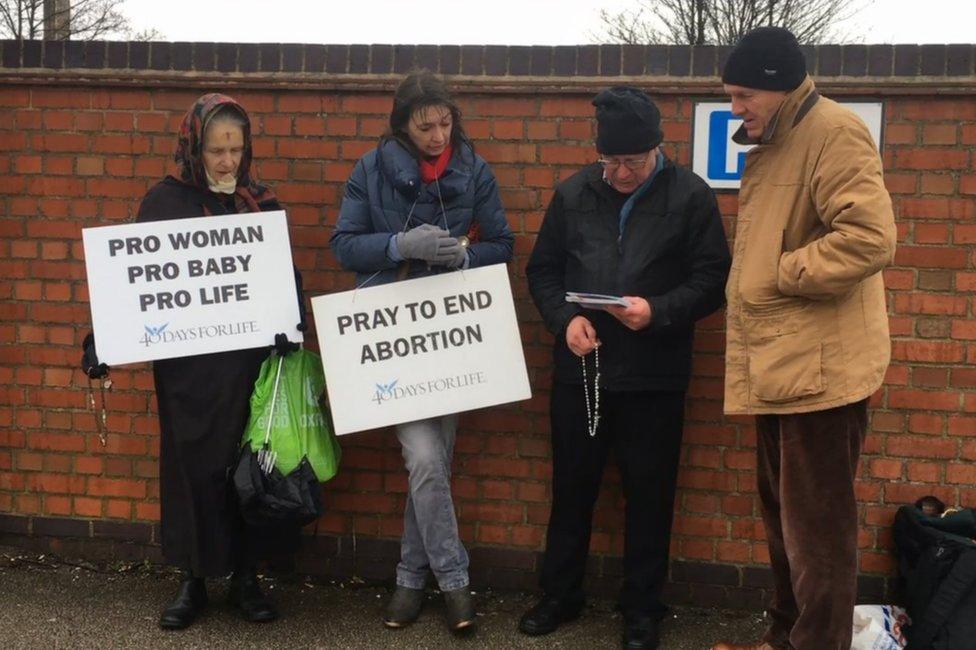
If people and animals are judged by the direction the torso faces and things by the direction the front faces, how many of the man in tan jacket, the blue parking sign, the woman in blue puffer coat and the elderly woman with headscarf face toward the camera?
3

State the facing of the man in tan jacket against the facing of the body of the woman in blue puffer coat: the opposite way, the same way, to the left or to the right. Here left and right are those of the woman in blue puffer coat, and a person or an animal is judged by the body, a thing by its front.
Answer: to the right

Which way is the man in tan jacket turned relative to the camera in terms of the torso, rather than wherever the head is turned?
to the viewer's left

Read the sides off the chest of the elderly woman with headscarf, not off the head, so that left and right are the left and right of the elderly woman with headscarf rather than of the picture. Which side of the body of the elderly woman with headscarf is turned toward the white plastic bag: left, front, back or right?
left

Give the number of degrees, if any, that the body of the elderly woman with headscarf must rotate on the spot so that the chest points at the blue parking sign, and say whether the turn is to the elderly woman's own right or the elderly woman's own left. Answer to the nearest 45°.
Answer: approximately 90° to the elderly woman's own left

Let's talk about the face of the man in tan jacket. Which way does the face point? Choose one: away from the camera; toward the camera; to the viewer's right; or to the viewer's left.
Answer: to the viewer's left

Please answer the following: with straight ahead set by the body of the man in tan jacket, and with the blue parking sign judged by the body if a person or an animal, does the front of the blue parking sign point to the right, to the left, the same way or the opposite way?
to the left

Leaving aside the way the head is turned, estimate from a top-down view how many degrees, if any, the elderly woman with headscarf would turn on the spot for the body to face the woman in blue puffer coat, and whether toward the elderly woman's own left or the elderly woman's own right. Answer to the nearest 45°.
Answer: approximately 90° to the elderly woman's own left

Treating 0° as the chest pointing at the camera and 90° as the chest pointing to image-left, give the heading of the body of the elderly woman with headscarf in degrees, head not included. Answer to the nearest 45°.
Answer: approximately 0°

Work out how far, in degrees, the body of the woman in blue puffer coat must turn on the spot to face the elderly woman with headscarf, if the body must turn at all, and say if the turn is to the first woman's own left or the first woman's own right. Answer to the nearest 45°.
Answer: approximately 90° to the first woman's own right

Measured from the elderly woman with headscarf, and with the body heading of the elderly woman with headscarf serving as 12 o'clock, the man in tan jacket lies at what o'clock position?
The man in tan jacket is roughly at 10 o'clock from the elderly woman with headscarf.

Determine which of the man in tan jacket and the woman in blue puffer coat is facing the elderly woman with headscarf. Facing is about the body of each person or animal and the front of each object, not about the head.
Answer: the man in tan jacket

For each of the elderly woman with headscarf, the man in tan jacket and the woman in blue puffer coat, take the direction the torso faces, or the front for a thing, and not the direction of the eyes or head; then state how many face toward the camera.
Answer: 2

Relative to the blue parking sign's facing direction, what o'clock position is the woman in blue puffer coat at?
The woman in blue puffer coat is roughly at 2 o'clock from the blue parking sign.
